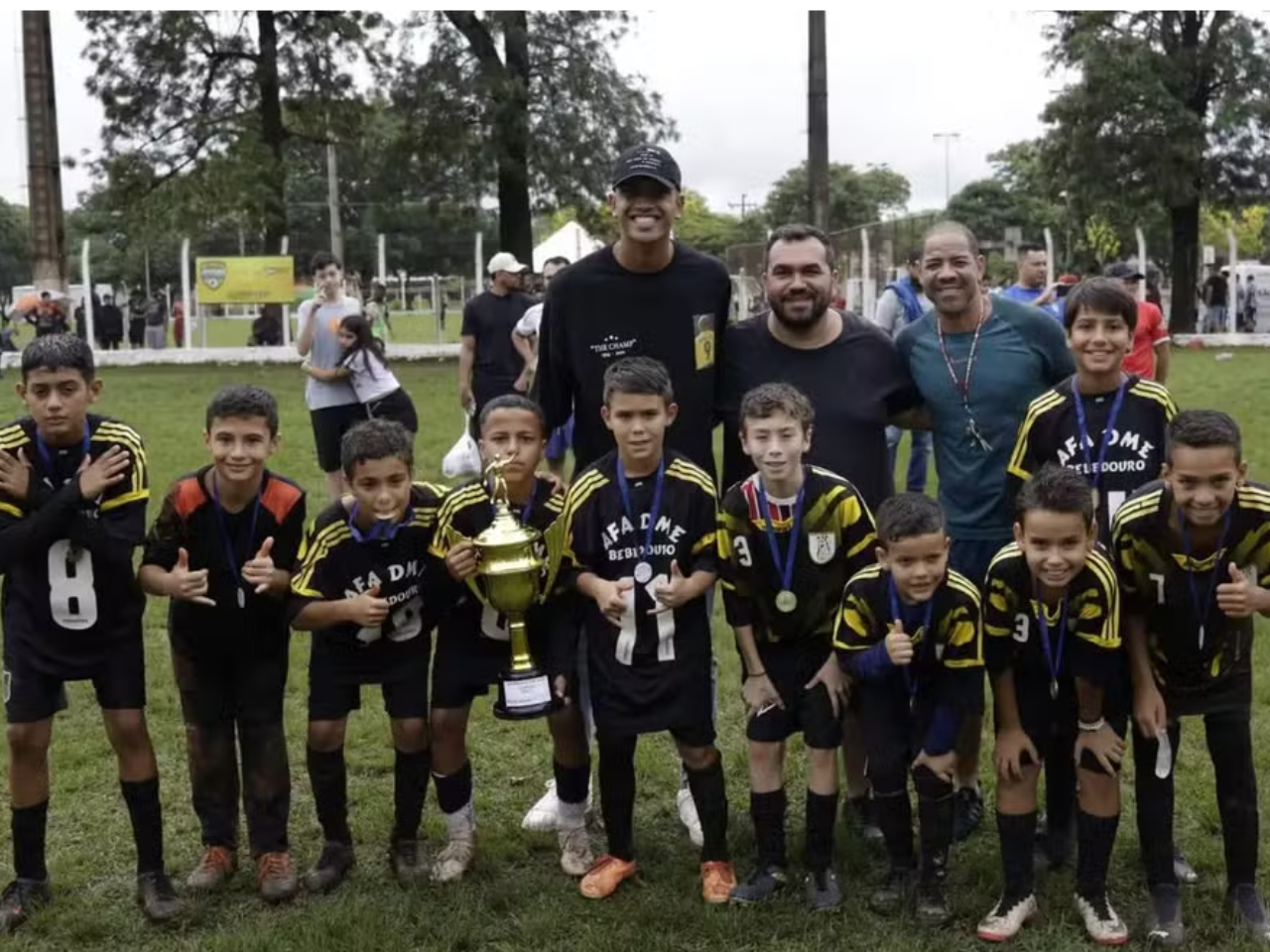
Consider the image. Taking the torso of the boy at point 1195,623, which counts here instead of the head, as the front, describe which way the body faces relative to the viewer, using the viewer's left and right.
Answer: facing the viewer

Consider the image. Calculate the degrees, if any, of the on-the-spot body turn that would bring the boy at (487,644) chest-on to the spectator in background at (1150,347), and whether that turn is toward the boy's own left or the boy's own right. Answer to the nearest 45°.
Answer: approximately 135° to the boy's own left

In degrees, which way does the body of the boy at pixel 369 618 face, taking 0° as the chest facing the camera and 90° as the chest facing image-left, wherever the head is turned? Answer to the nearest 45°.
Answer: approximately 0°

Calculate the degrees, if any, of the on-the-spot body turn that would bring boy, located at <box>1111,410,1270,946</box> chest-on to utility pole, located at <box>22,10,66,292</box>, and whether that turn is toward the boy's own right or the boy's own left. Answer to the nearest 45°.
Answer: approximately 135° to the boy's own right

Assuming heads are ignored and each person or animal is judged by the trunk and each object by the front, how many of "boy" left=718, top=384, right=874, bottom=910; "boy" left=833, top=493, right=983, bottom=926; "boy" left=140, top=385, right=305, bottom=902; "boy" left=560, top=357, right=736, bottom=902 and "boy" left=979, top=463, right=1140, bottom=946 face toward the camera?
5

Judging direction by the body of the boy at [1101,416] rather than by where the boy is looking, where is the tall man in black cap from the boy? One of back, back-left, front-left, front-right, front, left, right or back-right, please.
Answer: right

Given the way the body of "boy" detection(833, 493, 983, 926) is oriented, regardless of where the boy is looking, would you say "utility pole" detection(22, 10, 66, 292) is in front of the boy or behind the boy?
behind

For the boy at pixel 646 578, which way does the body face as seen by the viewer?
toward the camera

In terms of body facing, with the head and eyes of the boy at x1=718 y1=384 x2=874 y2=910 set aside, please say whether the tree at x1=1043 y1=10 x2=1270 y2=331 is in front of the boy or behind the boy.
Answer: behind

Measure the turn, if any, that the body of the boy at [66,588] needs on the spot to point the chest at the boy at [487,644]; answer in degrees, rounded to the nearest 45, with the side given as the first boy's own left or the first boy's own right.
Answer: approximately 90° to the first boy's own left

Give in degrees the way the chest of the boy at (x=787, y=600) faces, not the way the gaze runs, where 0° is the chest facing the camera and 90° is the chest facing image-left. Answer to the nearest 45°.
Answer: approximately 0°

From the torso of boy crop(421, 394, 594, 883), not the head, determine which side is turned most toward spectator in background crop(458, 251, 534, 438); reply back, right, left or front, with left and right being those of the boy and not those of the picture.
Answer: back

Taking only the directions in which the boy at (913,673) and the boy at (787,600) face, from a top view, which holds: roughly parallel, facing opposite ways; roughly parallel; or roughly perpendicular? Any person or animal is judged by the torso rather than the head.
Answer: roughly parallel
